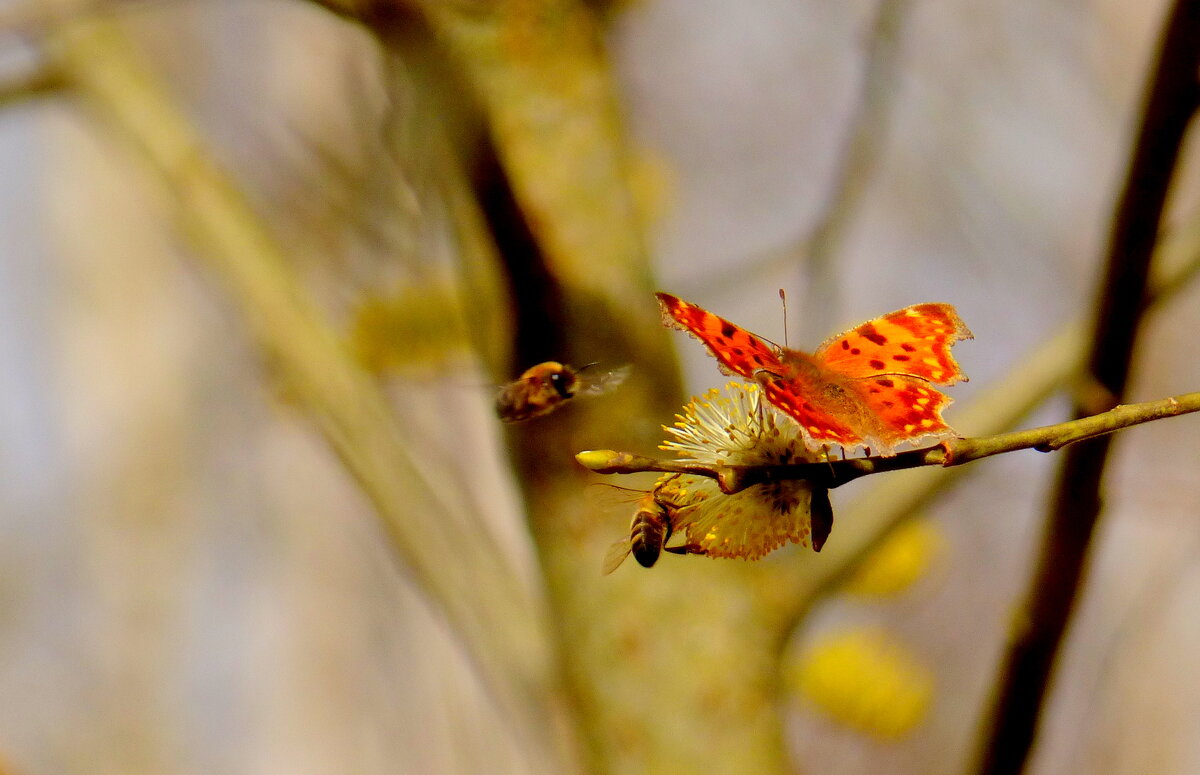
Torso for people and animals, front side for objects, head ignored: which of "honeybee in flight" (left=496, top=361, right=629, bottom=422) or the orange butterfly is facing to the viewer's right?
the honeybee in flight

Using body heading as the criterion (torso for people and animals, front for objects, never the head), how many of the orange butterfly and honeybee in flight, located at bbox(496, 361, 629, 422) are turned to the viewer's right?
1

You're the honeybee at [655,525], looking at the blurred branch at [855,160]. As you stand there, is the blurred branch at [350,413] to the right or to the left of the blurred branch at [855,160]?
left

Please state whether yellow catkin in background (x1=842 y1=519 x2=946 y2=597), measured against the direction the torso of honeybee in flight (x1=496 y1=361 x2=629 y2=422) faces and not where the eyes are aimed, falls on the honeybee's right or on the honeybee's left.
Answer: on the honeybee's left

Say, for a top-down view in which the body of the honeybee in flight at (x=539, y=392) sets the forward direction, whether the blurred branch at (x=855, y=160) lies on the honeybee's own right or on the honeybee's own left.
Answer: on the honeybee's own left

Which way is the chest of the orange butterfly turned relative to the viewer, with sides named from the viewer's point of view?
facing away from the viewer and to the left of the viewer

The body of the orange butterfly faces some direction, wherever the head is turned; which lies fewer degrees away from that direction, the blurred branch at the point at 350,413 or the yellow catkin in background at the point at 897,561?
the blurred branch

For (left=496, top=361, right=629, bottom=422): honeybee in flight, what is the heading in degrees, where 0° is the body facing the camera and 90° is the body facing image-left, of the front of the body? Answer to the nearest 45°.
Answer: approximately 270°
